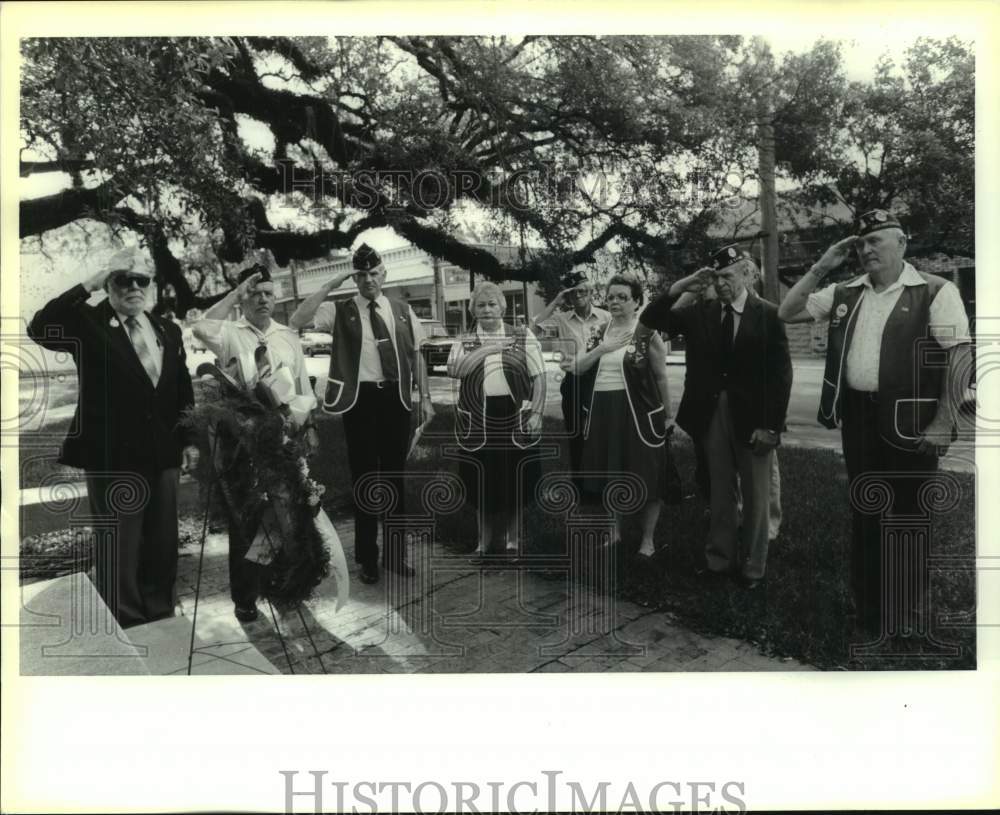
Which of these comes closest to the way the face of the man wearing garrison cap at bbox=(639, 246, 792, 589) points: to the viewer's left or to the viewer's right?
to the viewer's left

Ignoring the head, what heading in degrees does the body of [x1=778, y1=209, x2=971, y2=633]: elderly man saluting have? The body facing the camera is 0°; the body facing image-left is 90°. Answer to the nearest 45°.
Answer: approximately 45°

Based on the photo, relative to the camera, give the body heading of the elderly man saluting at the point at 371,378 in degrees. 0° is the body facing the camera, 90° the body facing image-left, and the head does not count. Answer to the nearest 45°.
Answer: approximately 0°

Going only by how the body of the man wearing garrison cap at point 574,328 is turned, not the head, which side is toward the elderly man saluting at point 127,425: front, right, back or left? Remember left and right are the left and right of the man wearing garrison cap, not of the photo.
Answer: front
